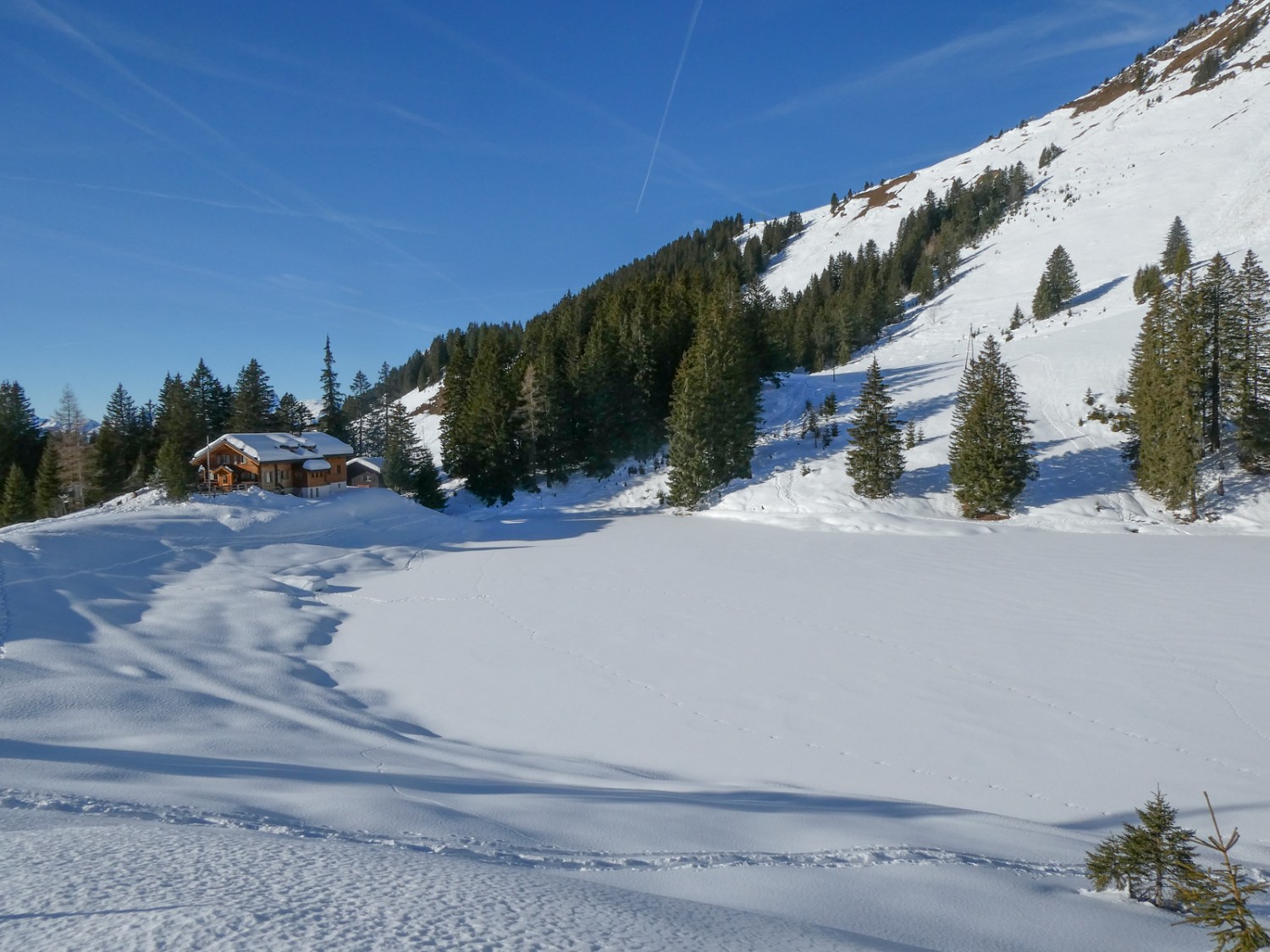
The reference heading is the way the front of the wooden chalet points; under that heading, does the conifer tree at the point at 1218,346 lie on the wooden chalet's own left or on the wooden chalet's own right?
on the wooden chalet's own left

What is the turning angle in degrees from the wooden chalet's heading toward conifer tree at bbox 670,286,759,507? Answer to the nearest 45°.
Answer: approximately 90° to its left

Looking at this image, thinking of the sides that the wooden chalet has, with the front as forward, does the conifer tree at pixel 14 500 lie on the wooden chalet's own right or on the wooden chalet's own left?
on the wooden chalet's own right

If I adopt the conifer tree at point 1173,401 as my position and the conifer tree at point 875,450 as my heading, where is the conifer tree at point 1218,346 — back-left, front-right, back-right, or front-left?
back-right

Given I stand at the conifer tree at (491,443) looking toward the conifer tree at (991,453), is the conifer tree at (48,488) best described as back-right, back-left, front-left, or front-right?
back-right

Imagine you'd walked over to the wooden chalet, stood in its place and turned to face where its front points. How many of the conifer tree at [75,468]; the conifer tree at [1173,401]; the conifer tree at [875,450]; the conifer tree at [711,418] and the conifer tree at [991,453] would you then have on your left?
4

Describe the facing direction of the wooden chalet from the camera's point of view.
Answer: facing the viewer and to the left of the viewer

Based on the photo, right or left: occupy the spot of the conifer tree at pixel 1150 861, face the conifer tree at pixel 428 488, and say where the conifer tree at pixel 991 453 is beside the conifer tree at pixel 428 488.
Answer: right

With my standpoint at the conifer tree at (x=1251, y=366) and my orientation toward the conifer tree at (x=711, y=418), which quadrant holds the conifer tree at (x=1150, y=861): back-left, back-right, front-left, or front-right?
front-left

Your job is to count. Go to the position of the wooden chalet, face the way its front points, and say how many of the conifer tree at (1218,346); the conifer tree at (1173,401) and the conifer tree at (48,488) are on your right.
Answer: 1

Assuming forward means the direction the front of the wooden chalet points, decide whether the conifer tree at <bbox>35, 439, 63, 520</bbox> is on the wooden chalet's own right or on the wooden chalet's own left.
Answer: on the wooden chalet's own right

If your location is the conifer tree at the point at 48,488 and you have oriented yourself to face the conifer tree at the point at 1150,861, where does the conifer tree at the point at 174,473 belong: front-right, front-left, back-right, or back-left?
front-left

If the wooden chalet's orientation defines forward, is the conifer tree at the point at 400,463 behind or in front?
behind

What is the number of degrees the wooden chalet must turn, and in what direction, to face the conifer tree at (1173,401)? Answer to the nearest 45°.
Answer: approximately 90° to its left

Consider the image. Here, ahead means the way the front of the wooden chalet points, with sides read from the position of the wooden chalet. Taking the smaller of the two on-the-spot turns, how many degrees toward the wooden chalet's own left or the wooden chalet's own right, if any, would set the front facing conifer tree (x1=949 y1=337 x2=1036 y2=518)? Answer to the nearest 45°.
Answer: approximately 90° to the wooden chalet's own left

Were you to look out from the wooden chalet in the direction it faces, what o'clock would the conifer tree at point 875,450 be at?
The conifer tree is roughly at 9 o'clock from the wooden chalet.

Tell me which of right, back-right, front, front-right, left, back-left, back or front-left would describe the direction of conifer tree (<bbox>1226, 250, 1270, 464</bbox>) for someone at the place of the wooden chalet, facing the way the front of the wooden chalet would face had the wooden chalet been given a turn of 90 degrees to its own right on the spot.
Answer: back

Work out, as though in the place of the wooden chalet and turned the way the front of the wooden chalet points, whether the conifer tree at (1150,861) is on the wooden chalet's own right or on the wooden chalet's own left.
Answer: on the wooden chalet's own left
